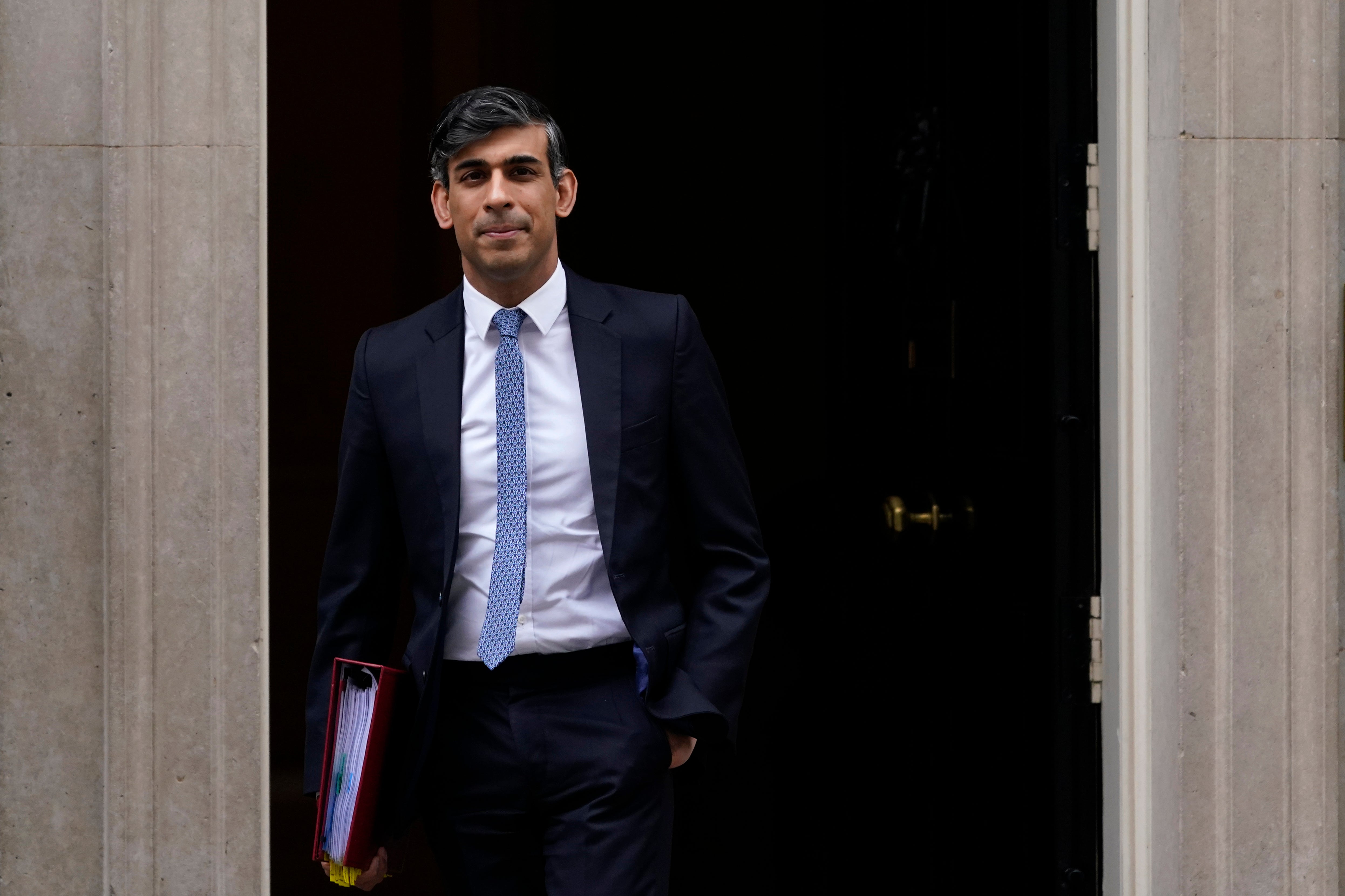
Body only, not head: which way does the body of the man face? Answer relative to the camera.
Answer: toward the camera

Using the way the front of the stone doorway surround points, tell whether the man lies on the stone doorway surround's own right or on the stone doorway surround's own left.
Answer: on the stone doorway surround's own right

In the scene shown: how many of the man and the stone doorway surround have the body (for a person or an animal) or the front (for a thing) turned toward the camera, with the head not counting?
2

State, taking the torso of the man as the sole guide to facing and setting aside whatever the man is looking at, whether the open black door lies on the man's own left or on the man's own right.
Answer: on the man's own left

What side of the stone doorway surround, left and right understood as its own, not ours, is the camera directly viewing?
front

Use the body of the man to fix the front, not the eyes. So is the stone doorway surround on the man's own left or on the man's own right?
on the man's own left

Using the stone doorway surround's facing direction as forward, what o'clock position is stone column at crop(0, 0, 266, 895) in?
The stone column is roughly at 2 o'clock from the stone doorway surround.
